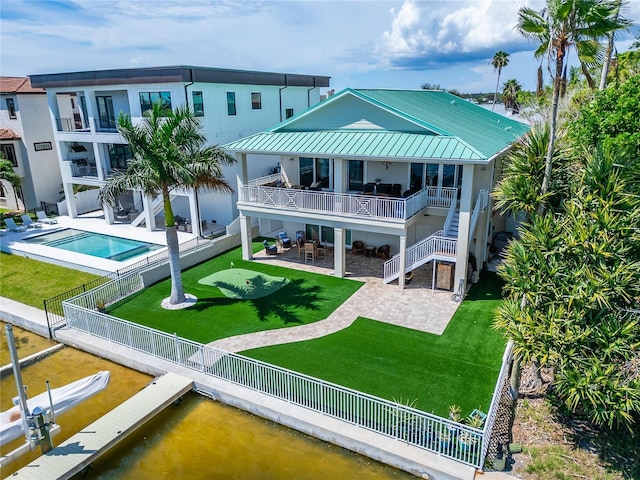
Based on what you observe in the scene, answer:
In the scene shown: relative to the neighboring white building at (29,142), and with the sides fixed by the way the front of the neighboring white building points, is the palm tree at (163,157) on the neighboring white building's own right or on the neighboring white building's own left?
on the neighboring white building's own left

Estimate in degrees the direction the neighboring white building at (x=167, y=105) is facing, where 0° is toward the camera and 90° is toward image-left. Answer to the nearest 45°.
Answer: approximately 45°

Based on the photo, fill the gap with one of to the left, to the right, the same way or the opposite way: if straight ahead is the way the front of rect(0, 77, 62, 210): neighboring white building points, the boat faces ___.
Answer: the opposite way

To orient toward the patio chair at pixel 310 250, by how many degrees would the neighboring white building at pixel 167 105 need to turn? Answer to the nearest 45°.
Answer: approximately 90° to its left

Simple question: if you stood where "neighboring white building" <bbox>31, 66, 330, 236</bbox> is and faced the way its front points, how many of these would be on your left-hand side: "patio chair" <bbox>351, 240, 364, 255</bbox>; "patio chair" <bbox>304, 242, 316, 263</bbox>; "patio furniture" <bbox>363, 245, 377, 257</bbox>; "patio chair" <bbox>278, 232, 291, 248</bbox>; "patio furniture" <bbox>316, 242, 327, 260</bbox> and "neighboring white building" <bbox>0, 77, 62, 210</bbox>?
5

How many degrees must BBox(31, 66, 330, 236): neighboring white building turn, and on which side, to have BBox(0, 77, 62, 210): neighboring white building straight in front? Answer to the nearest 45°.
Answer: approximately 90° to its right

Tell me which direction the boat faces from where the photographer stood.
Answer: facing away from the viewer and to the right of the viewer

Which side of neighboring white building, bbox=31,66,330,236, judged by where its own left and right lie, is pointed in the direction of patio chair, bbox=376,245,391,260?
left

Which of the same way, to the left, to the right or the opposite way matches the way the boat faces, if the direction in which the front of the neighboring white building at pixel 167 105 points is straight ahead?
the opposite way

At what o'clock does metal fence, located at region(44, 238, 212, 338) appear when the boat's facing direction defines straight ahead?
The metal fence is roughly at 11 o'clock from the boat.
